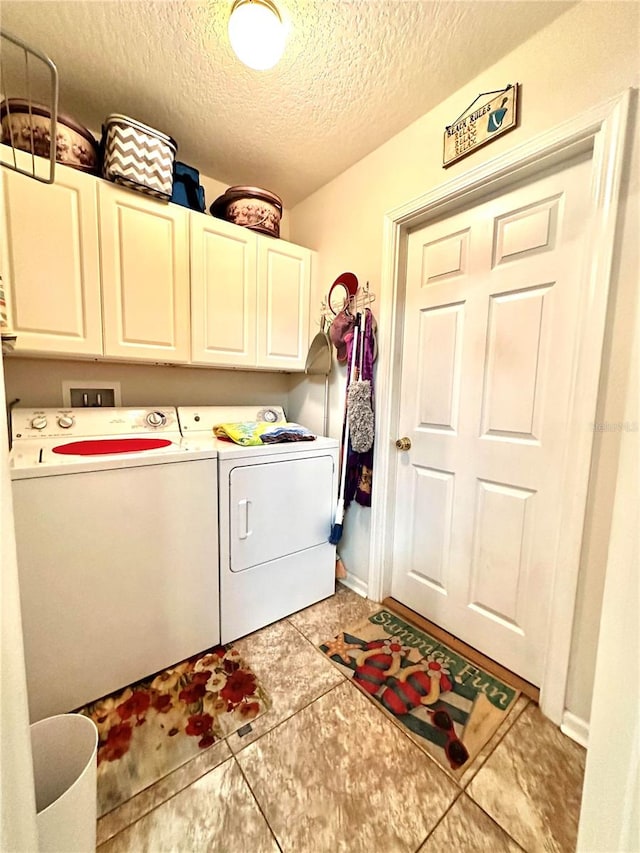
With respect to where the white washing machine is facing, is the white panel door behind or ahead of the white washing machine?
ahead

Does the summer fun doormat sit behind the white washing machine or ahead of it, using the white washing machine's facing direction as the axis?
ahead

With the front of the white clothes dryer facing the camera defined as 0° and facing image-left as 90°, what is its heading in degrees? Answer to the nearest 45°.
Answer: approximately 315°

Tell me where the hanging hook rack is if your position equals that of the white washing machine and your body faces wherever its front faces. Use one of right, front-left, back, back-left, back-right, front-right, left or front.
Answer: front-left

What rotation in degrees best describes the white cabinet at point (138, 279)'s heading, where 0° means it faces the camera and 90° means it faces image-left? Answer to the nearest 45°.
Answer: approximately 315°
